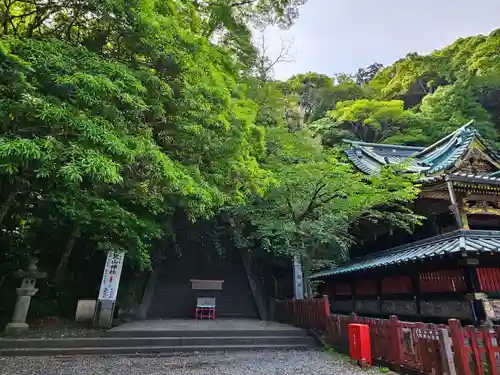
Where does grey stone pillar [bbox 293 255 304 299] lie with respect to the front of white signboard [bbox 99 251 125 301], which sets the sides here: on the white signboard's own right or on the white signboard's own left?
on the white signboard's own left

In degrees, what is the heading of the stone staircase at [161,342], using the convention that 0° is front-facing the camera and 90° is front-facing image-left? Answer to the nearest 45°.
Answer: approximately 0°

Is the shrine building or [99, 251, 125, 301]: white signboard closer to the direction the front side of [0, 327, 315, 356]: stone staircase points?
the shrine building

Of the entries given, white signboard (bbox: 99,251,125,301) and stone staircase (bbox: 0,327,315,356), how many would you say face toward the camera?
2

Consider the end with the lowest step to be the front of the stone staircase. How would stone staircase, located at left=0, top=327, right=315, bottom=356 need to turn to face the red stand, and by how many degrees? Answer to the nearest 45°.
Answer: approximately 180°

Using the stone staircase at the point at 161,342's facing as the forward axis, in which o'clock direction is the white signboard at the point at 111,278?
The white signboard is roughly at 4 o'clock from the stone staircase.

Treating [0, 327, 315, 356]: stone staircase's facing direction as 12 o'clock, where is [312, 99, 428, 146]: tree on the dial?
The tree is roughly at 8 o'clock from the stone staircase.

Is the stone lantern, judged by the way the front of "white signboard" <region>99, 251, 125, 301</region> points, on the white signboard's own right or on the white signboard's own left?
on the white signboard's own right

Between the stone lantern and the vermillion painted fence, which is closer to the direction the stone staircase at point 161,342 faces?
the vermillion painted fence

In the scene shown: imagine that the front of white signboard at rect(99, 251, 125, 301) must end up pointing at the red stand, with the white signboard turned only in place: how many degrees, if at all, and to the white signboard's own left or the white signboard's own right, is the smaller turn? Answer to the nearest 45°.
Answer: approximately 135° to the white signboard's own left

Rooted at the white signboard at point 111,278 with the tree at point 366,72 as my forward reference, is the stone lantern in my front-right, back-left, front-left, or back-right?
back-left
